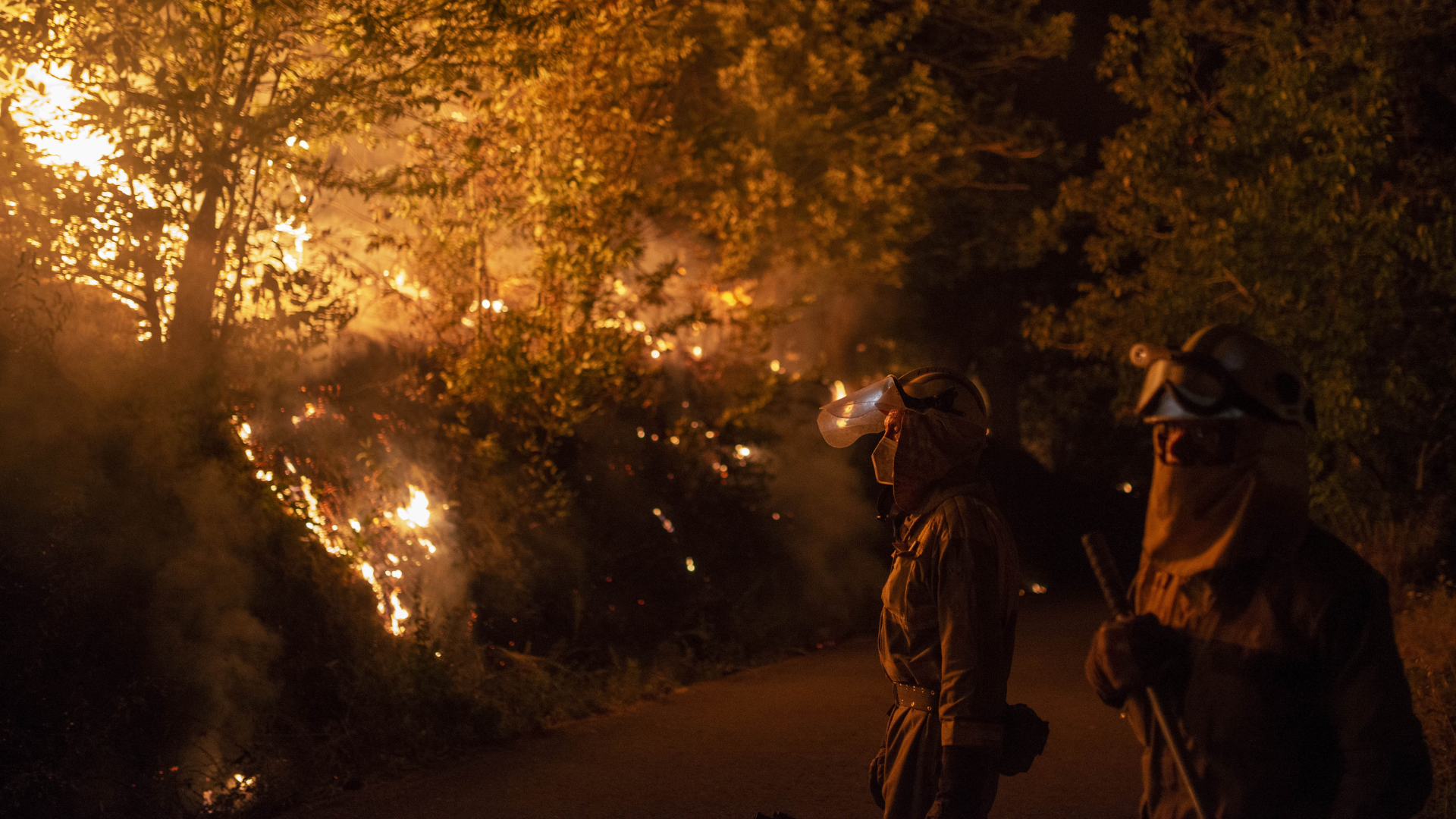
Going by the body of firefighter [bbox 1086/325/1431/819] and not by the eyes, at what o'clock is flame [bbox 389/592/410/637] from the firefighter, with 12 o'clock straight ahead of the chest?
The flame is roughly at 3 o'clock from the firefighter.

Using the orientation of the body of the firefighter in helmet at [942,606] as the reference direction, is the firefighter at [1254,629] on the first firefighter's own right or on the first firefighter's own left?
on the first firefighter's own left

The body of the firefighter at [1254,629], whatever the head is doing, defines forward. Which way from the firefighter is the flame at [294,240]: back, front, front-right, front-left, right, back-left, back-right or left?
right

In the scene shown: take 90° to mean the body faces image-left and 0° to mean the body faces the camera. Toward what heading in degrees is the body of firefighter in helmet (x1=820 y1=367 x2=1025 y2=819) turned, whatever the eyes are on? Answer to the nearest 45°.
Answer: approximately 90°

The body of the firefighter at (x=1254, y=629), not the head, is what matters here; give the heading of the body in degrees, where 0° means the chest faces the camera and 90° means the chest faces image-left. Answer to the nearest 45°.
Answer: approximately 45°

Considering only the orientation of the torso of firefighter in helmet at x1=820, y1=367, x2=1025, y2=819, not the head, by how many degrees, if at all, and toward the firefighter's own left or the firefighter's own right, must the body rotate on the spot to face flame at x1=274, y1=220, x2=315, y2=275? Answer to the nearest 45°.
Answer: approximately 45° to the firefighter's own right

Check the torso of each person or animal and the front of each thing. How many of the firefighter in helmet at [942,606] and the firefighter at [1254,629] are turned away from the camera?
0

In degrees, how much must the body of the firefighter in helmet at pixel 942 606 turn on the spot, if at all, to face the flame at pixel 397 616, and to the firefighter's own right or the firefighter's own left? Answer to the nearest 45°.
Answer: approximately 45° to the firefighter's own right

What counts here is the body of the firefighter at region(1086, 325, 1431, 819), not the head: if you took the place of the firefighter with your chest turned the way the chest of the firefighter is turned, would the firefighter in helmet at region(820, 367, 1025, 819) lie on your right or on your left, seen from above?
on your right

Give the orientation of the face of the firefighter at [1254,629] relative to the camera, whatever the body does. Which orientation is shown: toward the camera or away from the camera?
toward the camera
